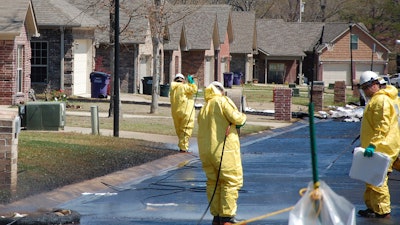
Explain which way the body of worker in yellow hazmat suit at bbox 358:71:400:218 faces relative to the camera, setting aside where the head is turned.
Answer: to the viewer's left

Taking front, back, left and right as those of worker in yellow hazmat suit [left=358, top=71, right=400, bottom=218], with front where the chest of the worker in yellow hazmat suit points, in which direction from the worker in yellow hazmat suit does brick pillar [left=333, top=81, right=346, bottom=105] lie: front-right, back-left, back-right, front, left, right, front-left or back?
right

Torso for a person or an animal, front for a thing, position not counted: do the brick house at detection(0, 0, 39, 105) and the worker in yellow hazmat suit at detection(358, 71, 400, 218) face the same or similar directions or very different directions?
very different directions

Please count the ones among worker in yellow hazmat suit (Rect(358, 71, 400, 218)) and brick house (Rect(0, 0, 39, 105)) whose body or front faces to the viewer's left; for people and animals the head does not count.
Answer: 1

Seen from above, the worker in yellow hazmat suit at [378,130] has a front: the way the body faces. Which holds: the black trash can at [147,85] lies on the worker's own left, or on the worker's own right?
on the worker's own right

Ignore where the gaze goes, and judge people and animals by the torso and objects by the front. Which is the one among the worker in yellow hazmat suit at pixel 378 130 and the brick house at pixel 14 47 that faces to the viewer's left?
the worker in yellow hazmat suit

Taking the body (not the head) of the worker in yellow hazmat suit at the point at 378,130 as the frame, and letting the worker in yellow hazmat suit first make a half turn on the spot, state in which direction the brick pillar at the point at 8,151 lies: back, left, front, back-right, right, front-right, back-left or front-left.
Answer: back

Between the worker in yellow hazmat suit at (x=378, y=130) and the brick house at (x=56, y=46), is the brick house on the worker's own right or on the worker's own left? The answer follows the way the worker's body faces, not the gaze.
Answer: on the worker's own right

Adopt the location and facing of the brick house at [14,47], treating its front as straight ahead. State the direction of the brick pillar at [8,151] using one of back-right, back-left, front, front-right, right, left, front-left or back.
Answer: front-right

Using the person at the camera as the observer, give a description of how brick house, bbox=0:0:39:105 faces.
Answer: facing the viewer and to the right of the viewer
